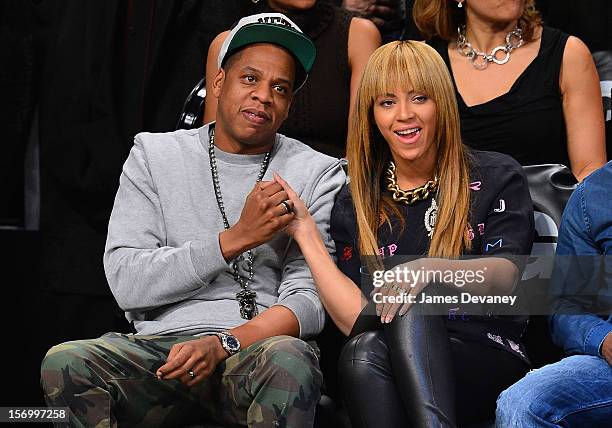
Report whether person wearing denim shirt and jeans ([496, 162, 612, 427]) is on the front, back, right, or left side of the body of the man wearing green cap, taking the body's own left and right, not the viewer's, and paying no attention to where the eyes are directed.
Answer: left

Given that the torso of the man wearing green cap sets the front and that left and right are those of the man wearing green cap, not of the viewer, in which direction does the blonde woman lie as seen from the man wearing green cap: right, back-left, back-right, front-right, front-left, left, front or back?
left

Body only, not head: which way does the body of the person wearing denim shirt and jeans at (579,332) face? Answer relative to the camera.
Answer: toward the camera

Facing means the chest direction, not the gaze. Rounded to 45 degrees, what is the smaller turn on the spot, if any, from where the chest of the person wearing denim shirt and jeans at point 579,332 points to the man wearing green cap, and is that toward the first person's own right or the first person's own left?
approximately 90° to the first person's own right

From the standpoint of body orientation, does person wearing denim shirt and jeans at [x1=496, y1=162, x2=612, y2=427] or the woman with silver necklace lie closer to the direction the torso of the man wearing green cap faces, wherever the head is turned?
the person wearing denim shirt and jeans

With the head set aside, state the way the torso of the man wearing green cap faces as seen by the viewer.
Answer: toward the camera

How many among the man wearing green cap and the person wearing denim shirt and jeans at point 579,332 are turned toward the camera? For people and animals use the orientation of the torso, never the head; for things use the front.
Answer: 2
